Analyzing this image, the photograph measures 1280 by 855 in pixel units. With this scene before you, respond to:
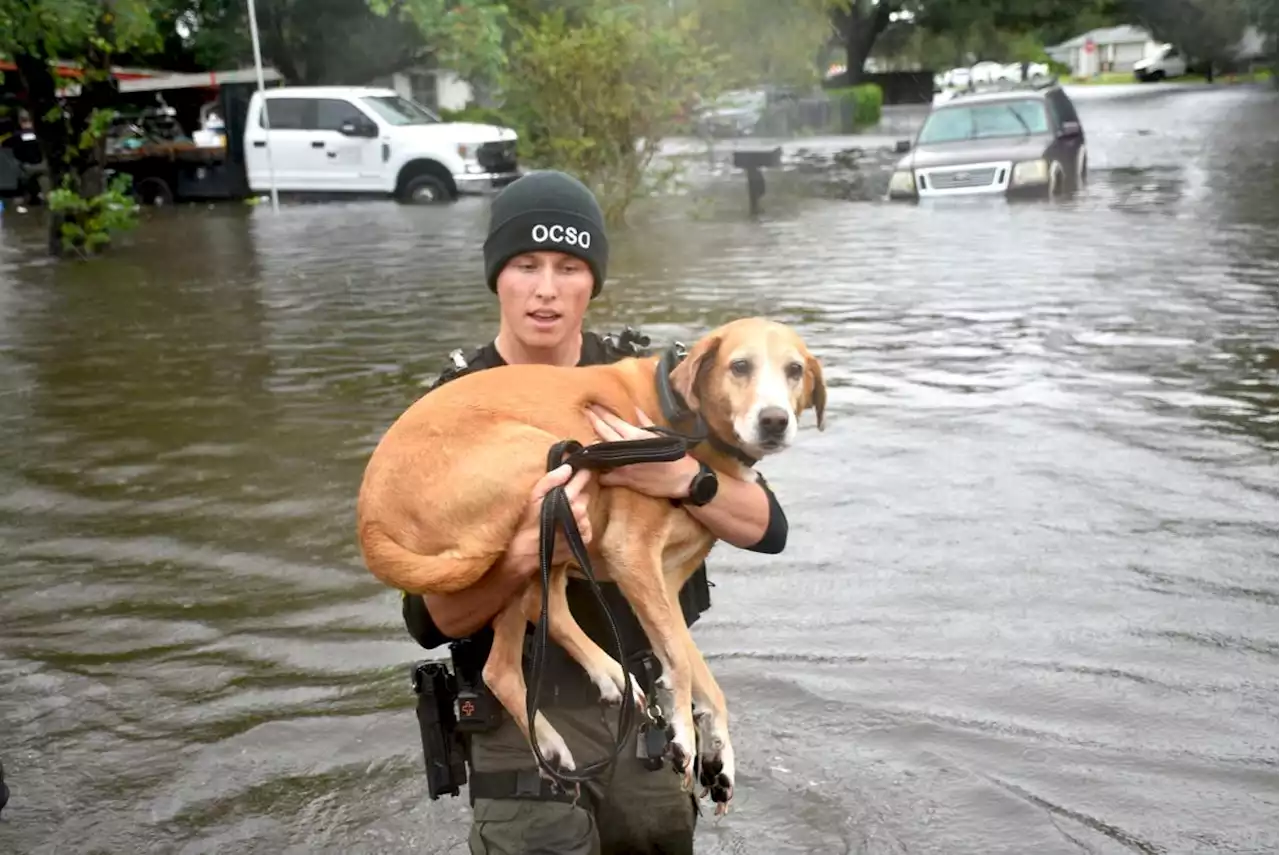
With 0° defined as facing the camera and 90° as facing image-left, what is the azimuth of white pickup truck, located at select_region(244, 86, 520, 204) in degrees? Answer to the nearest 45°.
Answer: approximately 315°

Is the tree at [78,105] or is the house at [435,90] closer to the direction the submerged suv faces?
the tree

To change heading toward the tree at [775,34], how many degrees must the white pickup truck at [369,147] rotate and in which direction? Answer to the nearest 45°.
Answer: approximately 90° to its left

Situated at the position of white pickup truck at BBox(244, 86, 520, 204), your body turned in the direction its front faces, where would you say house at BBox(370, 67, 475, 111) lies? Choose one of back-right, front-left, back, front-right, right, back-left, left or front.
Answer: back-left

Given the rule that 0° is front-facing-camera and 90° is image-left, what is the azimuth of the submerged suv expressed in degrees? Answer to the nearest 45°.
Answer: approximately 0°

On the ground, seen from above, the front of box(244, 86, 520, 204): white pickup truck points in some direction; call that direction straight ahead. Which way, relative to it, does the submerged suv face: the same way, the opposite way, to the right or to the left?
to the right

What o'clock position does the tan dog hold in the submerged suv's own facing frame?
The tan dog is roughly at 12 o'clock from the submerged suv.

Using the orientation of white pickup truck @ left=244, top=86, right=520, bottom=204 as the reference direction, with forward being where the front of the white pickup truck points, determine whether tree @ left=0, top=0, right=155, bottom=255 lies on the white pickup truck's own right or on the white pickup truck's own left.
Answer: on the white pickup truck's own right

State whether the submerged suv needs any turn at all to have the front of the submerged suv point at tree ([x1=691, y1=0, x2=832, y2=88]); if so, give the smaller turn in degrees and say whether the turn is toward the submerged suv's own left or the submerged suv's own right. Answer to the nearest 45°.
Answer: approximately 180°
